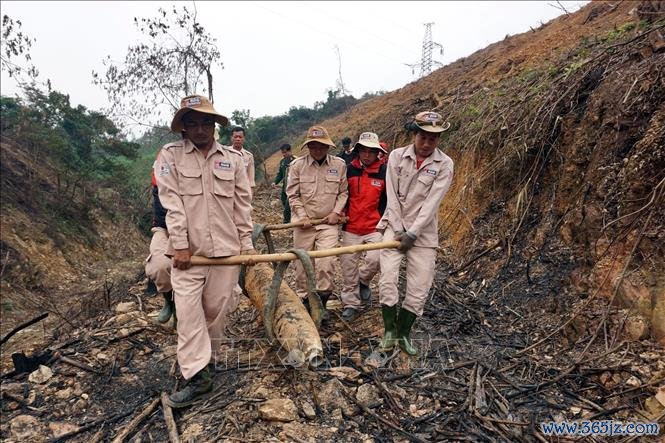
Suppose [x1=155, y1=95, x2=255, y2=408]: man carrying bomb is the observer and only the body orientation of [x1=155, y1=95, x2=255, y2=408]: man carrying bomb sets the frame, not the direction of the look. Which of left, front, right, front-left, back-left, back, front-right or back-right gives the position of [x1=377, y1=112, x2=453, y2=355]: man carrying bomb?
left

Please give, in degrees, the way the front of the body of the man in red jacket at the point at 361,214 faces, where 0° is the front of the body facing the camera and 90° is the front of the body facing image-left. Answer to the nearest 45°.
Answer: approximately 0°

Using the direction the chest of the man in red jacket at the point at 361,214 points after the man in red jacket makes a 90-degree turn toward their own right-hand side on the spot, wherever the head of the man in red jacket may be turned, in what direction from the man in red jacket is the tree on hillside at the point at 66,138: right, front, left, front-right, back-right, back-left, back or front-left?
front-right

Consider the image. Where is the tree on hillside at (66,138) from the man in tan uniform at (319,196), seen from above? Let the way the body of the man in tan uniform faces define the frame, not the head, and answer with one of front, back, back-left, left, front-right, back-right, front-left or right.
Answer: back-right

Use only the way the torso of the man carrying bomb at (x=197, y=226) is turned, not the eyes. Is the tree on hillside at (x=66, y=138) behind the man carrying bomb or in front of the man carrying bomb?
behind

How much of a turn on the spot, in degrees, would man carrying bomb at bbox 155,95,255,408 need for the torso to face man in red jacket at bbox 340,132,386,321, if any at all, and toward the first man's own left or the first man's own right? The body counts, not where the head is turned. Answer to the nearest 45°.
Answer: approximately 135° to the first man's own left

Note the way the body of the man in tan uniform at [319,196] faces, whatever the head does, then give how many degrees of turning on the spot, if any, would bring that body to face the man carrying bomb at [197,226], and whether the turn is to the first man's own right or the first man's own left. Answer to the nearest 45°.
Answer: approximately 45° to the first man's own right
